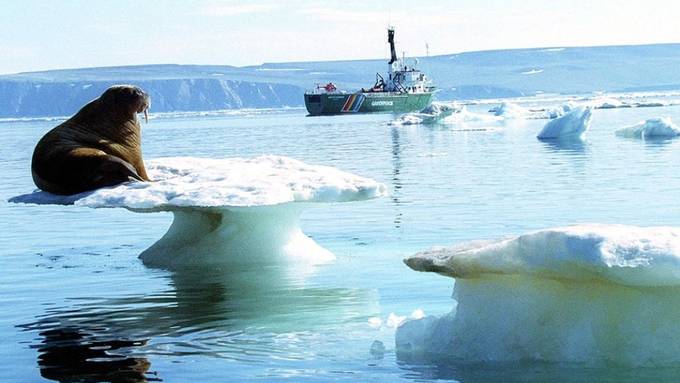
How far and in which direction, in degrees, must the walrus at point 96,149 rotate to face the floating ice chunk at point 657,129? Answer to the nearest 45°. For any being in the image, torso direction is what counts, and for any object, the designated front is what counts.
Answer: approximately 45° to its left

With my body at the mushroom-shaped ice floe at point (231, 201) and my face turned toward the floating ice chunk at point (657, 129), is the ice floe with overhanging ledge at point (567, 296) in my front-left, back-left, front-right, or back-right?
back-right

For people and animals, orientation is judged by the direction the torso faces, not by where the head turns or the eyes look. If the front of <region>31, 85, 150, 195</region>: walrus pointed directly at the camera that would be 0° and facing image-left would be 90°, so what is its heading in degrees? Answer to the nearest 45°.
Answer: approximately 270°

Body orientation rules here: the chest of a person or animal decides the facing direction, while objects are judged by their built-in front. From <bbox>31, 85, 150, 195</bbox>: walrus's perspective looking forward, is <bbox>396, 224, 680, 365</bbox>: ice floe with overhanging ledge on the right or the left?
on its right

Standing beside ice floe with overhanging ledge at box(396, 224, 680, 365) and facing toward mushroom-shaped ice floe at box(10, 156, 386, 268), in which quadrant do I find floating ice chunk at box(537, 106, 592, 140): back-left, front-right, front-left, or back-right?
front-right
